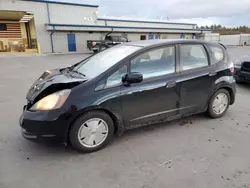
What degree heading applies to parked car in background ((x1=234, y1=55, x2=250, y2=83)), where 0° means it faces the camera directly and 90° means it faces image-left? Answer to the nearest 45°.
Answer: approximately 45°

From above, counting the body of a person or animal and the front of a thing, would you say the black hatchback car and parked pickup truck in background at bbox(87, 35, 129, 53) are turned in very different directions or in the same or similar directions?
very different directions

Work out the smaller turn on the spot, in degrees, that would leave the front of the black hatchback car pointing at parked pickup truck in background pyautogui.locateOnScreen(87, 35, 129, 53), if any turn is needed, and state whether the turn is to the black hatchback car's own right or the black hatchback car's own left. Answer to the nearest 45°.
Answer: approximately 135° to the black hatchback car's own right

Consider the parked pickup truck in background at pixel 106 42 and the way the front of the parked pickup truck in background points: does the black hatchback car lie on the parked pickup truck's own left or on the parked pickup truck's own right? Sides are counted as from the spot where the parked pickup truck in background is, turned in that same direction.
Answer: on the parked pickup truck's own right

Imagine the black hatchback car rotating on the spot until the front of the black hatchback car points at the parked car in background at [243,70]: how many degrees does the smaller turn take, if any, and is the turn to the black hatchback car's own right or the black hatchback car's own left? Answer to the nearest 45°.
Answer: approximately 180°

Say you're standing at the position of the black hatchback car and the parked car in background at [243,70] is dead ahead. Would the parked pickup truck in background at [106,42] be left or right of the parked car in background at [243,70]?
left

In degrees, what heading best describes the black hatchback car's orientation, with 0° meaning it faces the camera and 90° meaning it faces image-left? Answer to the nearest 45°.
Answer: approximately 45°

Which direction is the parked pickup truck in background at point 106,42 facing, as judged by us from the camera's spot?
facing away from the viewer and to the right of the viewer
